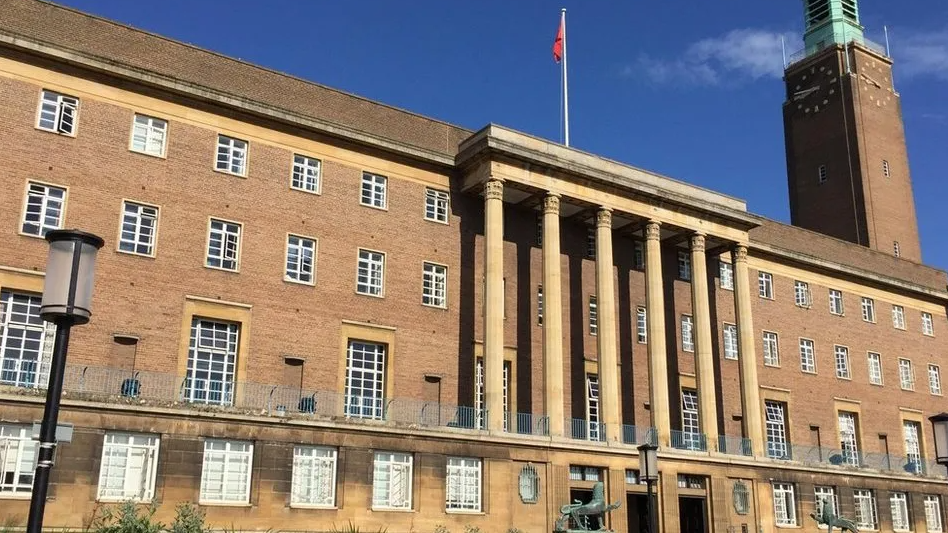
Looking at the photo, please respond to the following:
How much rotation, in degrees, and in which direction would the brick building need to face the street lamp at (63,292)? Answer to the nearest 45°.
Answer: approximately 45° to its right
